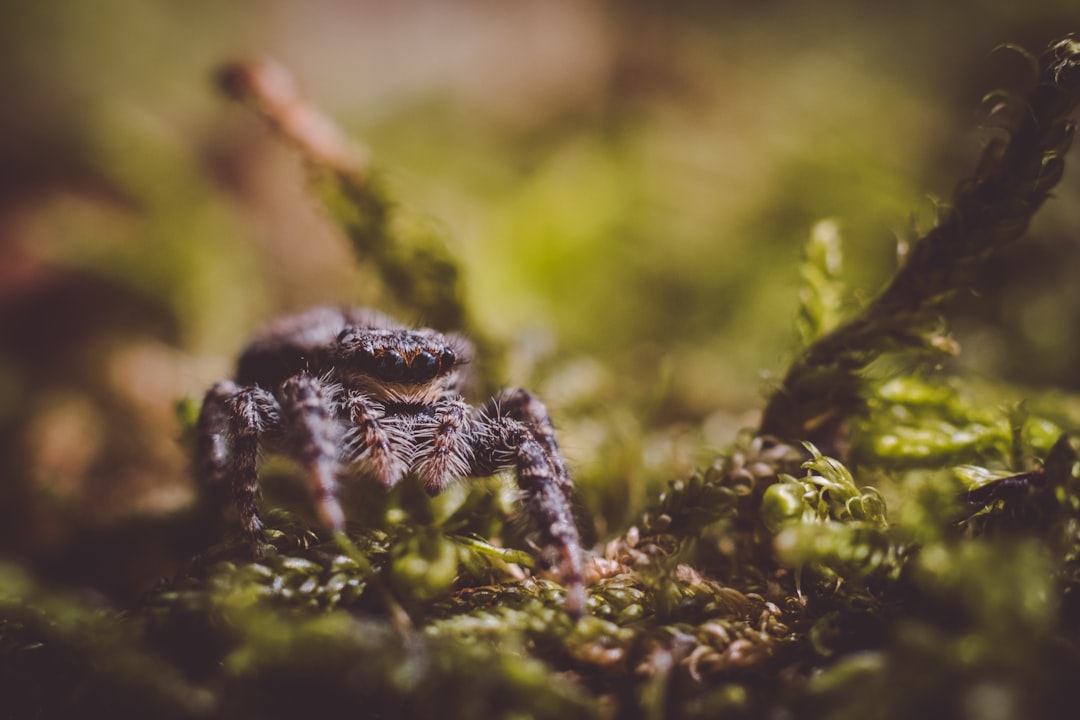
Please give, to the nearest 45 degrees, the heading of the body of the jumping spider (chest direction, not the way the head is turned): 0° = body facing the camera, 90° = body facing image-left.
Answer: approximately 315°
